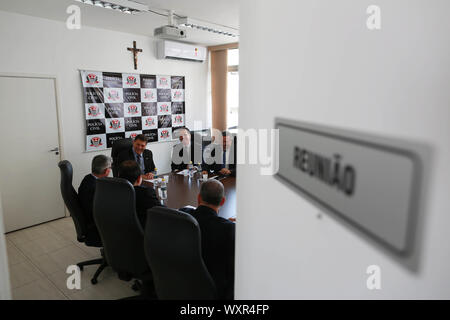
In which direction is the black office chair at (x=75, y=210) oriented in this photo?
to the viewer's right

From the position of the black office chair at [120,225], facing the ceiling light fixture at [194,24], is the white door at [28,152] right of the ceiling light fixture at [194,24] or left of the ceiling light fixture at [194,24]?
left

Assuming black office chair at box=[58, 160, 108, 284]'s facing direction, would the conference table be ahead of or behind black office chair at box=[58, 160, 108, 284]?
ahead

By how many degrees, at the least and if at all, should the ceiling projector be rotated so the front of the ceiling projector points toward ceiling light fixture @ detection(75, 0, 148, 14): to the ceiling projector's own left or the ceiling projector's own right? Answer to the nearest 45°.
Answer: approximately 90° to the ceiling projector's own right

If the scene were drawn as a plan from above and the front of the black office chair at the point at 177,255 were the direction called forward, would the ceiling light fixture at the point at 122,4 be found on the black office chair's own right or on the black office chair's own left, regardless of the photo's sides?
on the black office chair's own left

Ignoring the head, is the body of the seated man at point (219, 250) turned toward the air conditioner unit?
yes

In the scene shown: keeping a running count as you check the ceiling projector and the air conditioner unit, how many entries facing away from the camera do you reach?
0

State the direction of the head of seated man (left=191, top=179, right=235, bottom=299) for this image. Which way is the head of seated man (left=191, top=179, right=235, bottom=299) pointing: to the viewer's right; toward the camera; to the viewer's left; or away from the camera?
away from the camera

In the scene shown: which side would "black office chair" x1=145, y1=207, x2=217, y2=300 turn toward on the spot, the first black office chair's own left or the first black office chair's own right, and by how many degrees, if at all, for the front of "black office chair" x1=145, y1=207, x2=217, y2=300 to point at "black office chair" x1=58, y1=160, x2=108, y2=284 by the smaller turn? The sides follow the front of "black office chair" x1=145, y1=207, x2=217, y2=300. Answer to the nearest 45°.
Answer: approximately 90° to the first black office chair's own left

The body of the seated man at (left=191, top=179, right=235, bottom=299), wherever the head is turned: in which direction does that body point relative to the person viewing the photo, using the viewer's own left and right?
facing away from the viewer

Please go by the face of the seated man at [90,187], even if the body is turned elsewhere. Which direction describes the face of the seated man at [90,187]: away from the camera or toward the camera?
away from the camera

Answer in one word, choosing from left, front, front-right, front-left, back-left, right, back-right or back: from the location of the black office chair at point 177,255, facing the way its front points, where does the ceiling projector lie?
front-left

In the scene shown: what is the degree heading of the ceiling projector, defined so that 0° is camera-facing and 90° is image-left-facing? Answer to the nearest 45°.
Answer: approximately 315°

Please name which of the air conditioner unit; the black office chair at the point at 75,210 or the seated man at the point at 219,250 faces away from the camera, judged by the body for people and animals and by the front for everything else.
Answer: the seated man
